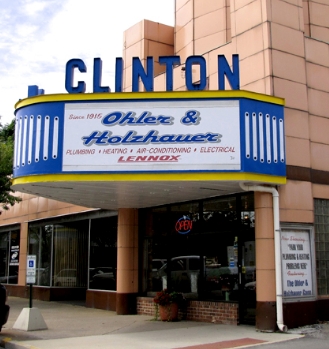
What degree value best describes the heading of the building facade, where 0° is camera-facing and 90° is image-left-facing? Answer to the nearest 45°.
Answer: approximately 45°
